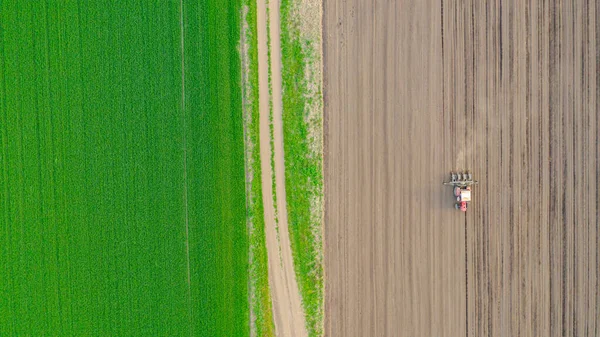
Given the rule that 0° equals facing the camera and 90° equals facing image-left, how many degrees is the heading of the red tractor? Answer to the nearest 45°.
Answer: approximately 0°
